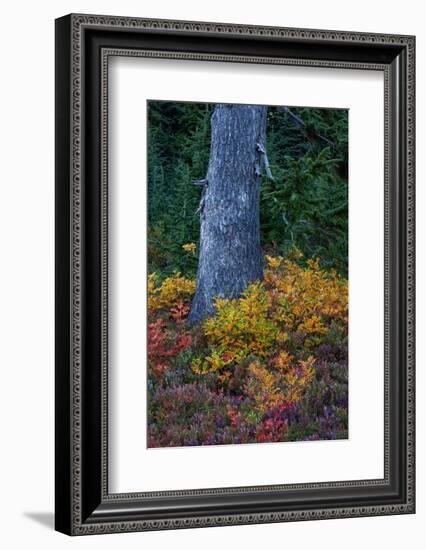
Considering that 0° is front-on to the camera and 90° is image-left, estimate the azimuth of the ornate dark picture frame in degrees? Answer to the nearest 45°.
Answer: approximately 315°
